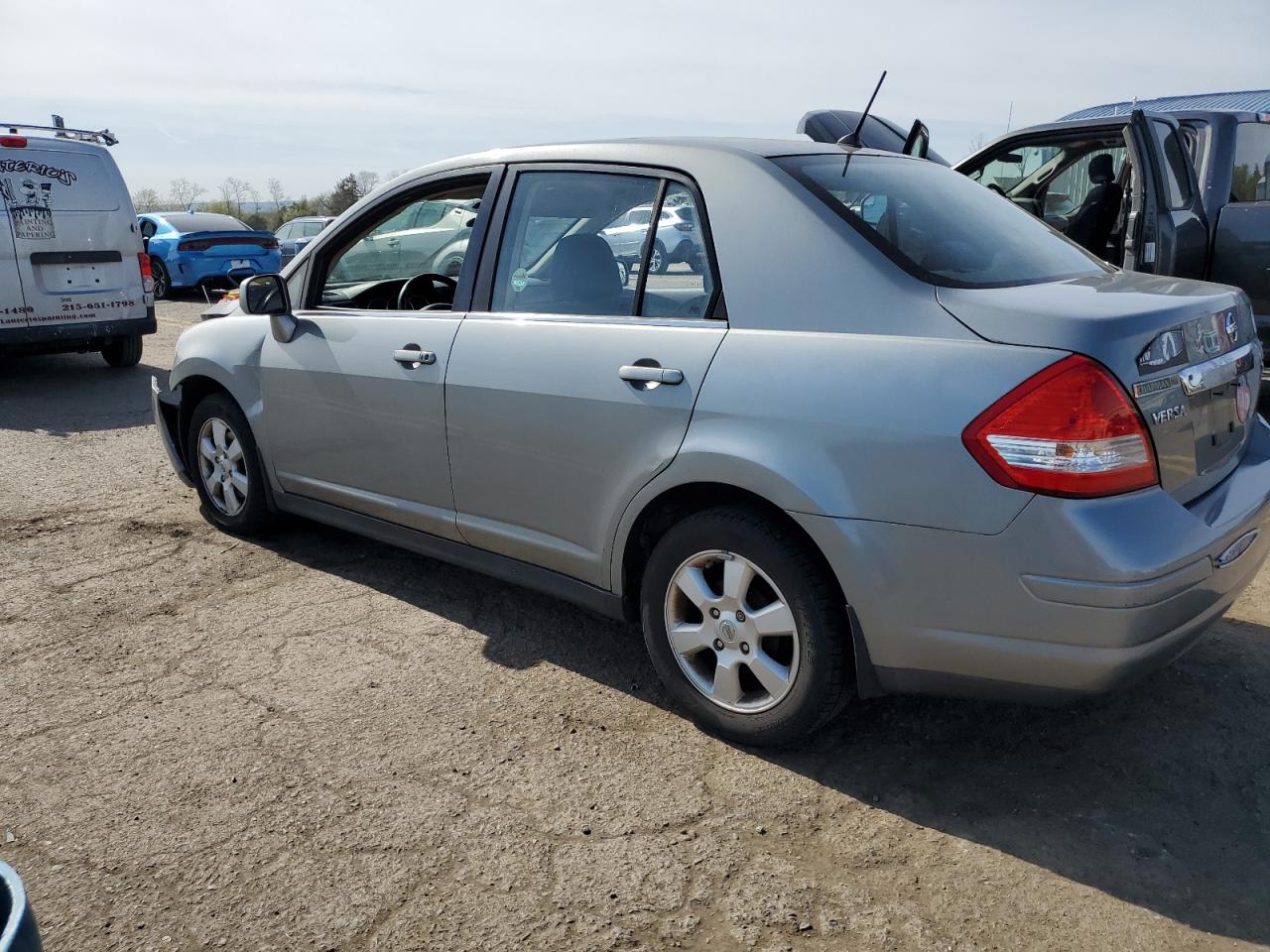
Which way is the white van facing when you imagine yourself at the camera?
facing away from the viewer

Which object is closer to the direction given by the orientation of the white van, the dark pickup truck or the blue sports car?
the blue sports car

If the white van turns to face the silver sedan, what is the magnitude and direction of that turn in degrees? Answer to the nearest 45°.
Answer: approximately 180°

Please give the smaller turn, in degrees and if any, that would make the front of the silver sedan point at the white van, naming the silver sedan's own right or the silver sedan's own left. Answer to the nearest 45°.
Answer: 0° — it already faces it

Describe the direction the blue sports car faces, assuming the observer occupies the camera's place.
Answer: facing away from the viewer and to the left of the viewer

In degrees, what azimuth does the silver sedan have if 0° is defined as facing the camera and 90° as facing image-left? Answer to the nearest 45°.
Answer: approximately 135°

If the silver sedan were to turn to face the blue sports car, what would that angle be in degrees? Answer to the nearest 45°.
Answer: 0° — it already faces it

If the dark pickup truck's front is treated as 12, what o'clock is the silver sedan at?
The silver sedan is roughly at 10 o'clock from the dark pickup truck.

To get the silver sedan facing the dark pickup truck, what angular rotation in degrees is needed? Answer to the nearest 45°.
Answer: approximately 90° to its right

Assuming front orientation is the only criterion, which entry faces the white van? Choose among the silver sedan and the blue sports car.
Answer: the silver sedan
